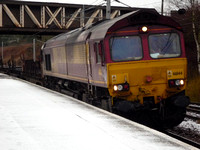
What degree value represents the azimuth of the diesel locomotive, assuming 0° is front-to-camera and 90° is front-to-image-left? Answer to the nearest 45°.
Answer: approximately 315°

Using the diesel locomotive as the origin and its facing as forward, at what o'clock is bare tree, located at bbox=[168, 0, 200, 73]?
The bare tree is roughly at 8 o'clock from the diesel locomotive.

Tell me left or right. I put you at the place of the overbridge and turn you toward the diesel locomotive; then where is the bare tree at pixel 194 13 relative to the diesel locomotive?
left

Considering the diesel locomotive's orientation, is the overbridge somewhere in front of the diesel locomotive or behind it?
behind

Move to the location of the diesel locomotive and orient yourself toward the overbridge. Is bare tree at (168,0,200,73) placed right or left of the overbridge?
right

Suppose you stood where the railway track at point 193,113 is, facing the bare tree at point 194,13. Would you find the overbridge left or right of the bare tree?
left

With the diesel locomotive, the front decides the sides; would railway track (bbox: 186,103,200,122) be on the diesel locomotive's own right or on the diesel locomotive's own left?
on the diesel locomotive's own left
